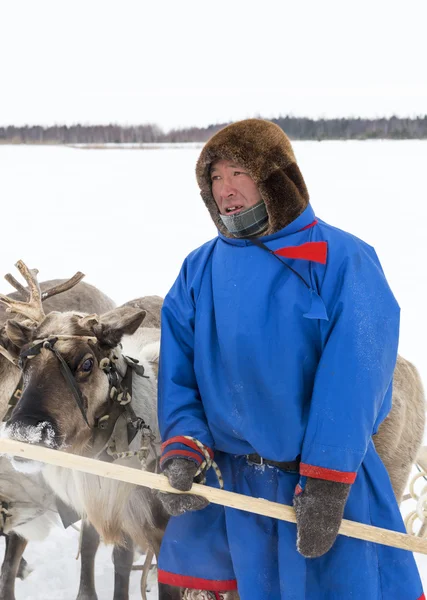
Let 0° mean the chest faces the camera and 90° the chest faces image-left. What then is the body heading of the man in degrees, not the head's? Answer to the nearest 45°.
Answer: approximately 45°

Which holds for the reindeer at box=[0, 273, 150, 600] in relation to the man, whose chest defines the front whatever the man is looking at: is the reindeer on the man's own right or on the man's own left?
on the man's own right

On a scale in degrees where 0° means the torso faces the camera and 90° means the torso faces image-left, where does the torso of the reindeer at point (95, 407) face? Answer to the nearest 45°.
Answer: approximately 45°
